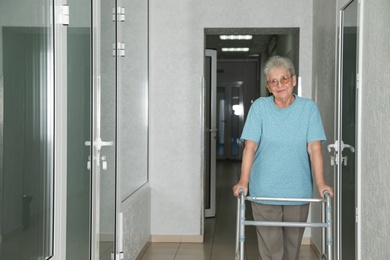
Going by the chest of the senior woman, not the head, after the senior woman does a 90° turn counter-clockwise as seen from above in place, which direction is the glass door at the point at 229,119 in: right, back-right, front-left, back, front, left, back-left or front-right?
left

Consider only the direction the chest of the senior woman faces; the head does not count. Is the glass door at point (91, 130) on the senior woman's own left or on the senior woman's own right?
on the senior woman's own right

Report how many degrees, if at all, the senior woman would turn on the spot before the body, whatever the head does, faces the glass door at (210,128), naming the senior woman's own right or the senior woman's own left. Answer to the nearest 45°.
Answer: approximately 180°

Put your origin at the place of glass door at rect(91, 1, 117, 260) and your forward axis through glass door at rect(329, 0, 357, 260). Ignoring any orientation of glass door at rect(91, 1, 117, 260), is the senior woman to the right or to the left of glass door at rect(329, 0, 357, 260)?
right

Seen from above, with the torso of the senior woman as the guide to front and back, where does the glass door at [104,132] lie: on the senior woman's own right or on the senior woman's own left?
on the senior woman's own right

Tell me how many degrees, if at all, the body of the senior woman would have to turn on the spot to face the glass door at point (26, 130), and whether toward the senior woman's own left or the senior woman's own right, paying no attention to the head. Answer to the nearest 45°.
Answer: approximately 45° to the senior woman's own right

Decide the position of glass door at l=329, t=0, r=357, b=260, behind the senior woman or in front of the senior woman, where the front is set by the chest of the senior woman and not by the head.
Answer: behind

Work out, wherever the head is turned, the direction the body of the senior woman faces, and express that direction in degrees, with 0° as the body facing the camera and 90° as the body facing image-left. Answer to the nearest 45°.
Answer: approximately 0°
